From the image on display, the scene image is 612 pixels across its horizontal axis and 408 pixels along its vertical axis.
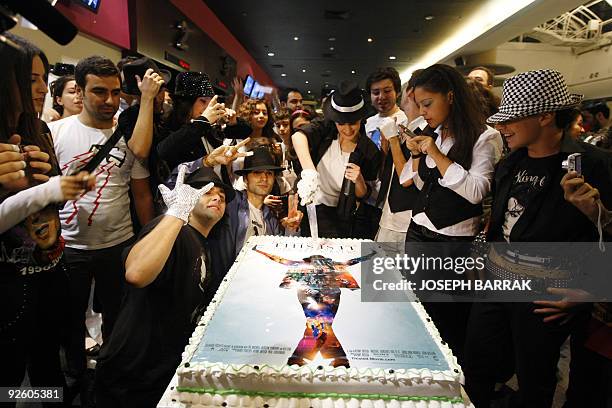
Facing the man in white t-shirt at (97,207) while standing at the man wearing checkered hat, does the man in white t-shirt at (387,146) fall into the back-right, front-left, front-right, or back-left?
front-right

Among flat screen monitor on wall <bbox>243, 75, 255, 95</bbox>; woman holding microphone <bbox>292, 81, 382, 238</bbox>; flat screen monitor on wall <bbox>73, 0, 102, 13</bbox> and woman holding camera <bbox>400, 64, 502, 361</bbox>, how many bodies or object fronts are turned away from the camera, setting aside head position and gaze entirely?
0

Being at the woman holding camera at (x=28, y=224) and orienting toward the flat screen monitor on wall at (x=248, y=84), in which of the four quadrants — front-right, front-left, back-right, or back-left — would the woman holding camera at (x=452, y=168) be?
front-right

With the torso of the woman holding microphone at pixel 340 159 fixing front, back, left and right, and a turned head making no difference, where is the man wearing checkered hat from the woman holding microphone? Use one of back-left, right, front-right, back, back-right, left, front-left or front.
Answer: front-left

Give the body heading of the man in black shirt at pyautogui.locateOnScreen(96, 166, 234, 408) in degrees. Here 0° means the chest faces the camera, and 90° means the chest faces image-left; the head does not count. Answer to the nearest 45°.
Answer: approximately 315°

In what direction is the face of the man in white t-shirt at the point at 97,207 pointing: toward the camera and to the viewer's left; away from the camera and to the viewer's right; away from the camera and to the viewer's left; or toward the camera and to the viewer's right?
toward the camera and to the viewer's right

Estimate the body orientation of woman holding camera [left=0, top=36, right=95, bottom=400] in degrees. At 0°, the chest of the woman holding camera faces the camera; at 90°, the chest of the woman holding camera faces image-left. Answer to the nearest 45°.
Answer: approximately 315°

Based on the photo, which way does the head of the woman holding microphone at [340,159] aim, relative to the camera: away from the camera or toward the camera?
toward the camera

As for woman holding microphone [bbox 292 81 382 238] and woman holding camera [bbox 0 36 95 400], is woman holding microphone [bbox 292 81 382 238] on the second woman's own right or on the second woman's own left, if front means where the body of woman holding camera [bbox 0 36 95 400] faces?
on the second woman's own left

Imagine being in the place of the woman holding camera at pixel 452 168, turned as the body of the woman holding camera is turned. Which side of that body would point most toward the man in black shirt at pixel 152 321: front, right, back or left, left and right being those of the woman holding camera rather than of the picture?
front

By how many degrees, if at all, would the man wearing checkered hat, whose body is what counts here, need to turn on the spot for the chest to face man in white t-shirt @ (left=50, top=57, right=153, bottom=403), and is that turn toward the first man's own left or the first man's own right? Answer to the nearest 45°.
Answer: approximately 45° to the first man's own right

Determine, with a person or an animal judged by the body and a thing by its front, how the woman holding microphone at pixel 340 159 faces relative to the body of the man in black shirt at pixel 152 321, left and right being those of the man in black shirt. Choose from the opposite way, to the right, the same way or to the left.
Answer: to the right

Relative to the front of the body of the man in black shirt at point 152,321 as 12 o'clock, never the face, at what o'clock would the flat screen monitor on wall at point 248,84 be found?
The flat screen monitor on wall is roughly at 8 o'clock from the man in black shirt.

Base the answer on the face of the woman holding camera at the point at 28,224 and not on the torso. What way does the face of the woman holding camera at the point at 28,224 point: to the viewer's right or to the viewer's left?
to the viewer's right
